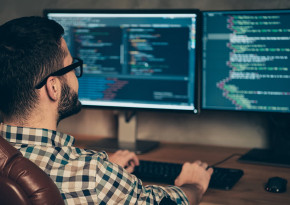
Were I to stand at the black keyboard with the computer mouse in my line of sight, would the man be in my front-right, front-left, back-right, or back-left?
back-right

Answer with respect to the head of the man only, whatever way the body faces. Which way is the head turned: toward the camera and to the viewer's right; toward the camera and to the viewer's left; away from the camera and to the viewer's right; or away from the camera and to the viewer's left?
away from the camera and to the viewer's right

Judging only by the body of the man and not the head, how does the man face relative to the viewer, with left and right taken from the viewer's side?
facing away from the viewer and to the right of the viewer

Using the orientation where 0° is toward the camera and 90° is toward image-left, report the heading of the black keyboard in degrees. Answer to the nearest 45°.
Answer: approximately 0°

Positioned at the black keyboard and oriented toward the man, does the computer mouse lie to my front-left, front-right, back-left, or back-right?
back-left

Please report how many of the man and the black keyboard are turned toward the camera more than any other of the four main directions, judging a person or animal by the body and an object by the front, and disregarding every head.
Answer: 1

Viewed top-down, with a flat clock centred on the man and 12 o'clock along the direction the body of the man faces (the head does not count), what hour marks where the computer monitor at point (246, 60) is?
The computer monitor is roughly at 12 o'clock from the man.
